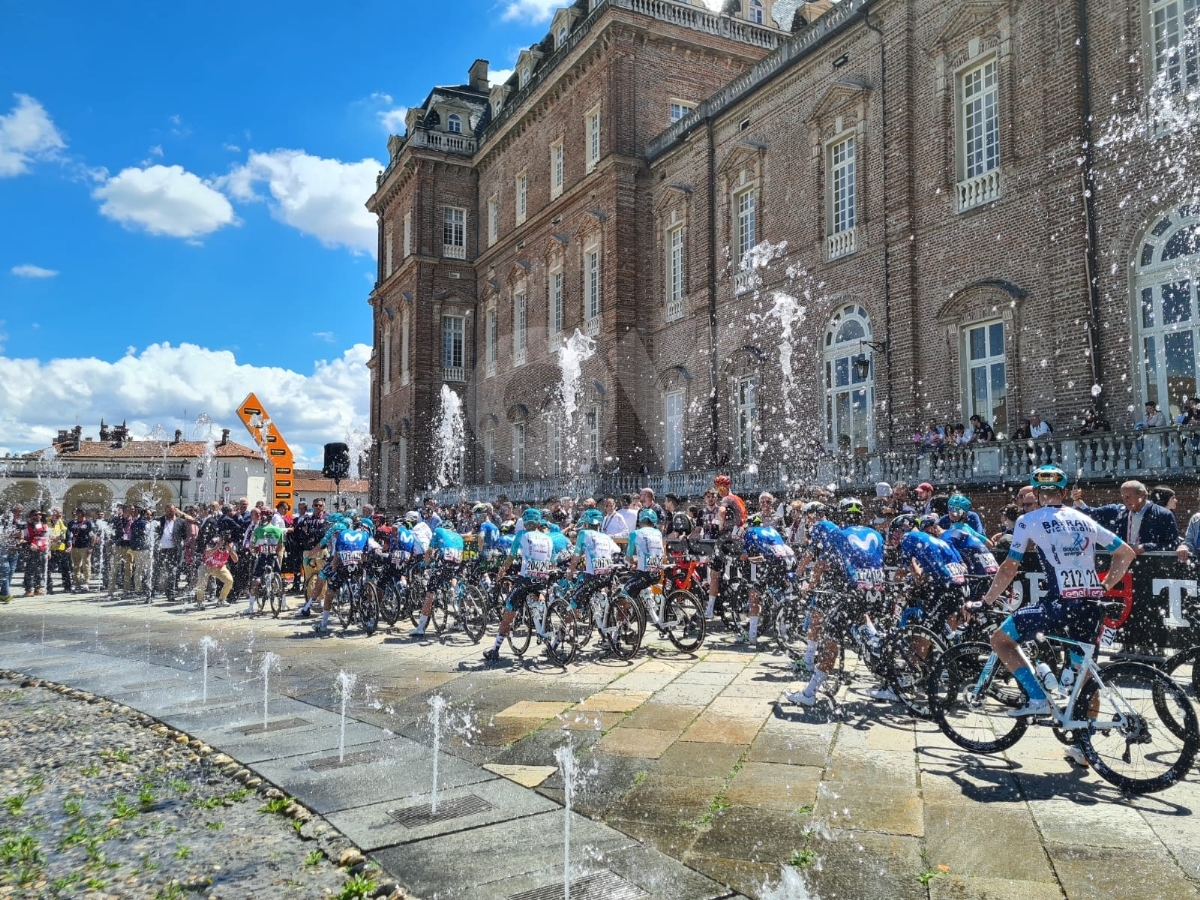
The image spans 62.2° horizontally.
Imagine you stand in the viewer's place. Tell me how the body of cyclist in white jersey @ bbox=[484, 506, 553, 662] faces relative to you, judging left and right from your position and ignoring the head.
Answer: facing away from the viewer and to the left of the viewer

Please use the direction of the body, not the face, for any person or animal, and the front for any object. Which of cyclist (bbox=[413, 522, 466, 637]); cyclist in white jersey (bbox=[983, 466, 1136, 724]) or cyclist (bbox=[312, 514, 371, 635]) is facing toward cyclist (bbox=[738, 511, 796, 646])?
the cyclist in white jersey

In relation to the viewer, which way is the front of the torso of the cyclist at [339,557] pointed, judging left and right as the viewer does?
facing away from the viewer and to the left of the viewer

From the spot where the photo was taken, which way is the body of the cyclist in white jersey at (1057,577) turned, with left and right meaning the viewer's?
facing away from the viewer and to the left of the viewer

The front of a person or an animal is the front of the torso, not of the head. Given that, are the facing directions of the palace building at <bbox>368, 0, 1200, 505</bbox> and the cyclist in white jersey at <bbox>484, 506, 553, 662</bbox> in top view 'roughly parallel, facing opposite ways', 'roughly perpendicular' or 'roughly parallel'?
roughly perpendicular

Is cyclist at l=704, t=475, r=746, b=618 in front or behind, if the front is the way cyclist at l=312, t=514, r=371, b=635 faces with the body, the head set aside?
behind

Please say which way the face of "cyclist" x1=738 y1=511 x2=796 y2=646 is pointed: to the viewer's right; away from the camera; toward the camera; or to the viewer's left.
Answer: away from the camera

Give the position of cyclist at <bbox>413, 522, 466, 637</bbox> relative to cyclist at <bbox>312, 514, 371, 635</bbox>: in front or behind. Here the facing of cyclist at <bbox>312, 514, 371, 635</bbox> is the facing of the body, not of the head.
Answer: behind

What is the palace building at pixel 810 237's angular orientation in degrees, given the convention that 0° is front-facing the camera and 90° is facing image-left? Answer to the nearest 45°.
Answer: approximately 45°

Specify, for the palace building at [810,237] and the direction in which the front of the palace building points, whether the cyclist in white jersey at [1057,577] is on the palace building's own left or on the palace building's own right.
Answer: on the palace building's own left

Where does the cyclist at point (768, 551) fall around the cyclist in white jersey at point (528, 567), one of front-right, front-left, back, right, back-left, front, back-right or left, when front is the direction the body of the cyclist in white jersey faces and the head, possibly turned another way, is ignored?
back-right
